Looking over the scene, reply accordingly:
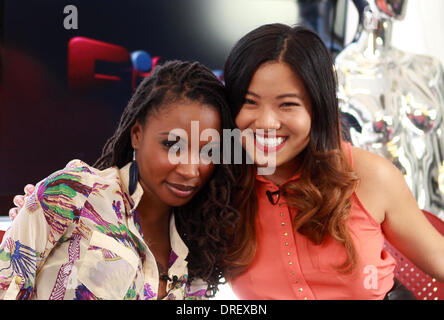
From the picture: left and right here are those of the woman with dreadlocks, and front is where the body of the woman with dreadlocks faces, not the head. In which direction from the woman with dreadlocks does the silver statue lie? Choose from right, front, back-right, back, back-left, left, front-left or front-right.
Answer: left

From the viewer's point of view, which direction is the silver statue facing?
toward the camera

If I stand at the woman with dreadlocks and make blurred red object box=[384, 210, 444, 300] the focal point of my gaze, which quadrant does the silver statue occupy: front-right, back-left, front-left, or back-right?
front-left

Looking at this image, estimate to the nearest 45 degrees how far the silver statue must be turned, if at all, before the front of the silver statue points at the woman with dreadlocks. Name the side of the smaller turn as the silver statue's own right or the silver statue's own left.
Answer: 0° — it already faces them

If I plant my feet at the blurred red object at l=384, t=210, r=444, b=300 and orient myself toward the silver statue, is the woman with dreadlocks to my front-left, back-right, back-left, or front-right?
back-left

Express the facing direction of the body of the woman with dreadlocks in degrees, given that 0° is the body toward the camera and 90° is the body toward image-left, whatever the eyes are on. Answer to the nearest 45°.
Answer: approximately 315°

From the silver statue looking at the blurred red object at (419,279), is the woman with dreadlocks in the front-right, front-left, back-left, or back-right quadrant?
front-right

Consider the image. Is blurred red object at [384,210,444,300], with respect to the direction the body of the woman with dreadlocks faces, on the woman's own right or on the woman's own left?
on the woman's own left

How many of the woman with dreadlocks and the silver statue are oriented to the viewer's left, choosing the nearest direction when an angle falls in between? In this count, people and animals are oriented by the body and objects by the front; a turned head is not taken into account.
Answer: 0

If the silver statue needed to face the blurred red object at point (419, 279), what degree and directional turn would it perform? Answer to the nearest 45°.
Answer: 0° — it already faces it

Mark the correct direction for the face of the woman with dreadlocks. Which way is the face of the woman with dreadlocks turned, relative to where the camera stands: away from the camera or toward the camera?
toward the camera

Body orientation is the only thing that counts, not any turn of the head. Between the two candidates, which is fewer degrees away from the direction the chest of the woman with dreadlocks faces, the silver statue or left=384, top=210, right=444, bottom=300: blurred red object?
the blurred red object
